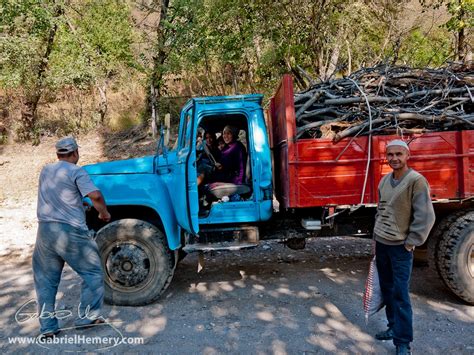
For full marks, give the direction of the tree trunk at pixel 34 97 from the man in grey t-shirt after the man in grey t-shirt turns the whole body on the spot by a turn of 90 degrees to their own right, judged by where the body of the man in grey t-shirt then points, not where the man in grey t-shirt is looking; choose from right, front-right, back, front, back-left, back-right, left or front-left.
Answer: back-left

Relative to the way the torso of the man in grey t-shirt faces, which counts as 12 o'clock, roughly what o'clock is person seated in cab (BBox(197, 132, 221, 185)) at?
The person seated in cab is roughly at 1 o'clock from the man in grey t-shirt.

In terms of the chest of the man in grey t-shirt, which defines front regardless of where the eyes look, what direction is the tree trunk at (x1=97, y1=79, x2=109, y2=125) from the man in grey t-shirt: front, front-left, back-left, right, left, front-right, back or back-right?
front-left

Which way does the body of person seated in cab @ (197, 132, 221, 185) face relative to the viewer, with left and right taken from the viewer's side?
facing the viewer and to the left of the viewer

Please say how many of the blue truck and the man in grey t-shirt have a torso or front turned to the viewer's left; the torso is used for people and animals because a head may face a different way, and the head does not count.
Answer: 1

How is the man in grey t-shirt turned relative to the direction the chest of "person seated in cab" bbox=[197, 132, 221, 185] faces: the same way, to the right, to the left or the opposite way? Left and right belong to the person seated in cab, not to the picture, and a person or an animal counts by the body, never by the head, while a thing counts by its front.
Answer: the opposite way

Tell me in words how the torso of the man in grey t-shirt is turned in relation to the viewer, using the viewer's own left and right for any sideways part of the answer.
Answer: facing away from the viewer and to the right of the viewer

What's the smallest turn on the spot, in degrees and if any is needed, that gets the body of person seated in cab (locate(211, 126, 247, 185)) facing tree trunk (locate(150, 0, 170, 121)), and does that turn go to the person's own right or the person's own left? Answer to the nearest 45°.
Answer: approximately 135° to the person's own right

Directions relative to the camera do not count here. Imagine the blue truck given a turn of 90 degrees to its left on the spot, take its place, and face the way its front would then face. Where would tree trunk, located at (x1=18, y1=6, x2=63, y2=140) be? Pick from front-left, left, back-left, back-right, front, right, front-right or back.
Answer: back-right

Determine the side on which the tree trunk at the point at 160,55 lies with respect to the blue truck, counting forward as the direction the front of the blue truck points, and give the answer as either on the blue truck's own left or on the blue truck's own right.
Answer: on the blue truck's own right

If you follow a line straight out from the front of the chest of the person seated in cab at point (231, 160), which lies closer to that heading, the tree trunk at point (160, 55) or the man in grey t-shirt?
the man in grey t-shirt

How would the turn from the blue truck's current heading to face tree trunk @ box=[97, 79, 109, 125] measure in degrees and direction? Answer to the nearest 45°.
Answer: approximately 45° to its right

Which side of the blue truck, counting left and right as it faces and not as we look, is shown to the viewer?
left
